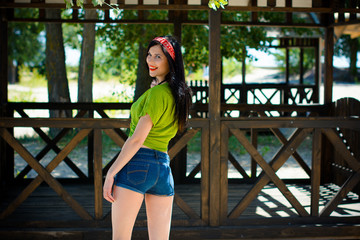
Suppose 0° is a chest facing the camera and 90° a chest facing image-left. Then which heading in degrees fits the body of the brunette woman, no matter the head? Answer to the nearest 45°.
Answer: approximately 135°

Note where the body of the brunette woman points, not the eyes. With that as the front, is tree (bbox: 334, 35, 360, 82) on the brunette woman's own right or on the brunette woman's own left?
on the brunette woman's own right
